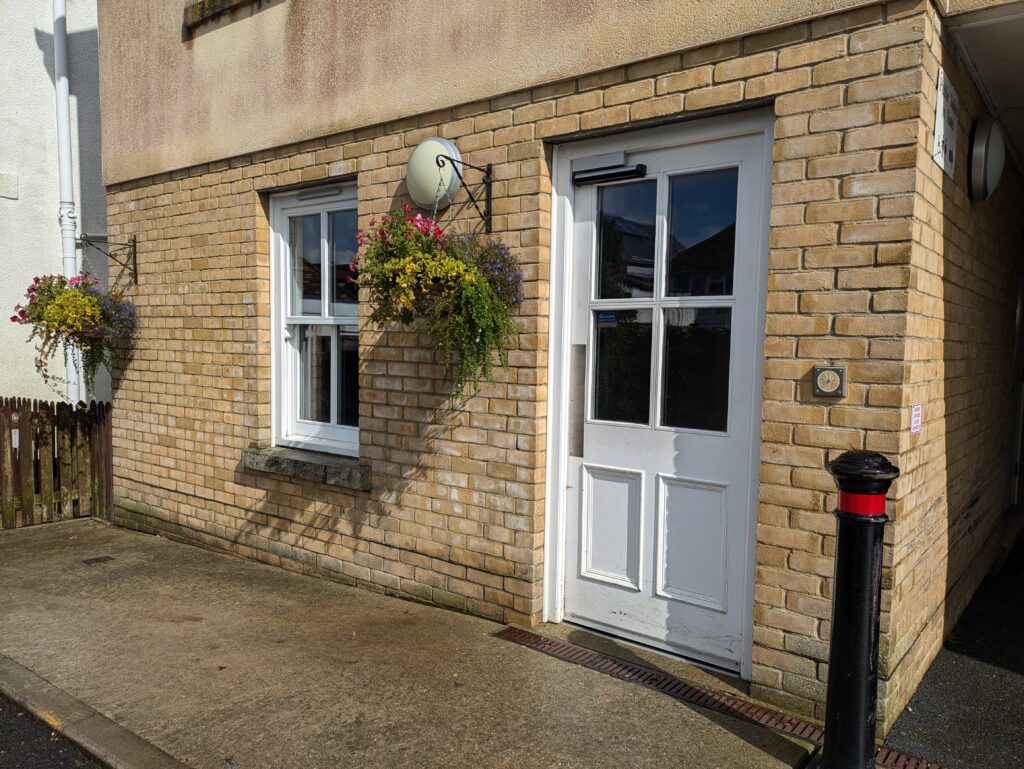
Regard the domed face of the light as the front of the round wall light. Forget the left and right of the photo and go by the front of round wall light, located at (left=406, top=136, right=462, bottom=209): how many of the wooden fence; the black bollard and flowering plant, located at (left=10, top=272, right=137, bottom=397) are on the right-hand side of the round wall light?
2

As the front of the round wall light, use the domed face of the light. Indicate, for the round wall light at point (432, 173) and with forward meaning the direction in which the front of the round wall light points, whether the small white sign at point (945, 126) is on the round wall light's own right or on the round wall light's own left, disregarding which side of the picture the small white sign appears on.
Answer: on the round wall light's own left

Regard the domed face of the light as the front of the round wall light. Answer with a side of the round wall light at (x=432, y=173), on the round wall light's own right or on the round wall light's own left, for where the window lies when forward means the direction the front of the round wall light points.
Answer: on the round wall light's own right

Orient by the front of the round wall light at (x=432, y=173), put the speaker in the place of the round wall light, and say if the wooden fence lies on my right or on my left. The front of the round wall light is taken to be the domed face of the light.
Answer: on my right

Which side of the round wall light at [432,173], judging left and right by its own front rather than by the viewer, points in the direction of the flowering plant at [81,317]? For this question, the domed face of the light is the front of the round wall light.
right

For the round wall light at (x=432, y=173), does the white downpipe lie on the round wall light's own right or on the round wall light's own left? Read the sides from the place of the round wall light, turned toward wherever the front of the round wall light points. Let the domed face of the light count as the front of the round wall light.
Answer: on the round wall light's own right
